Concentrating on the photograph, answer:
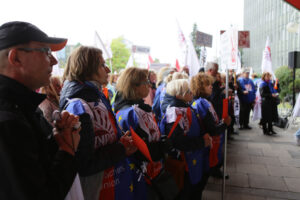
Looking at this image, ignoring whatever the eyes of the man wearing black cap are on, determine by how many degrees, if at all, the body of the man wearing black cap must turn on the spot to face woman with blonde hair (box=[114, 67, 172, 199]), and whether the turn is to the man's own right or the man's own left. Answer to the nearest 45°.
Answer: approximately 45° to the man's own left

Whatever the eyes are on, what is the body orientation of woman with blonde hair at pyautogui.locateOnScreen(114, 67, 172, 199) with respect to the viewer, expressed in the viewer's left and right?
facing to the right of the viewer

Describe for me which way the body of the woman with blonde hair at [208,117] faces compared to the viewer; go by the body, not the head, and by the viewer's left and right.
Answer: facing to the right of the viewer

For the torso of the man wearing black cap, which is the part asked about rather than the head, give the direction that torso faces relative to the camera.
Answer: to the viewer's right

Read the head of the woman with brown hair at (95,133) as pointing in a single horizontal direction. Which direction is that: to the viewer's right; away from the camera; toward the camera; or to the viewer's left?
to the viewer's right

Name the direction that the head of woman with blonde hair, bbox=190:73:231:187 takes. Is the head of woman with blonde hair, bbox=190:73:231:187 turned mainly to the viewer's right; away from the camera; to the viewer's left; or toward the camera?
to the viewer's right

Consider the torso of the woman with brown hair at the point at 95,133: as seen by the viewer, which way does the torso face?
to the viewer's right

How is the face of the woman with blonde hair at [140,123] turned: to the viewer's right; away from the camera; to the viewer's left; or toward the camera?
to the viewer's right
